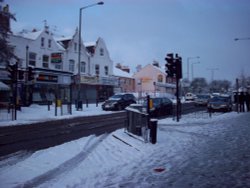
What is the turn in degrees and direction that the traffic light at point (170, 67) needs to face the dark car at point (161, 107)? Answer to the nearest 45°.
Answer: approximately 90° to its right

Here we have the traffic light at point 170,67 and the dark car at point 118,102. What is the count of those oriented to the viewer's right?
0

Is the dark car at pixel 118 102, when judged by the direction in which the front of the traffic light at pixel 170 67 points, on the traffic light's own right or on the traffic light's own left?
on the traffic light's own right

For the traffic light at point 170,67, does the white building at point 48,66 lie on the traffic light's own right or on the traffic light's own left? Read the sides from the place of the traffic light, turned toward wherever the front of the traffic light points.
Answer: on the traffic light's own right

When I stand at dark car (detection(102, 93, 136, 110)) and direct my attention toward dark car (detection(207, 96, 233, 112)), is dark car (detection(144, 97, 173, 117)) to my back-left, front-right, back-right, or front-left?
front-right
